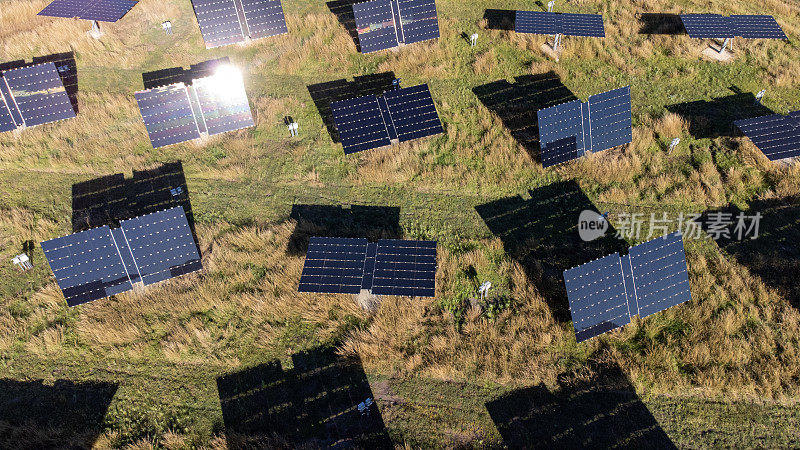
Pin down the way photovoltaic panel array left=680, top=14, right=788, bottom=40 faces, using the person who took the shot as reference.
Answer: facing the viewer

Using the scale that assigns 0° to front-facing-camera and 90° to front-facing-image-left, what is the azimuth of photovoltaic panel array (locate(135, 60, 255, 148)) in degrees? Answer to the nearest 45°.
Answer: approximately 315°

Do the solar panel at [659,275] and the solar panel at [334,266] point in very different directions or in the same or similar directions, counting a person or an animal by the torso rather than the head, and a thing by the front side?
same or similar directions

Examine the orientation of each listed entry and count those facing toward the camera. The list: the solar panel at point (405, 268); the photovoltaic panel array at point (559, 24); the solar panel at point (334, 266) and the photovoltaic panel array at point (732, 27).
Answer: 4

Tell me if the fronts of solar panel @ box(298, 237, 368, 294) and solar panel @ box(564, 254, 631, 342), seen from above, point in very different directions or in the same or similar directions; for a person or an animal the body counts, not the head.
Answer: same or similar directions

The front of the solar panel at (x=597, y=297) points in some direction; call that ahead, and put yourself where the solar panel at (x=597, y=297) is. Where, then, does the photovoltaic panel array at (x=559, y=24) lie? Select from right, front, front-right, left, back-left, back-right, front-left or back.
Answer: back-left

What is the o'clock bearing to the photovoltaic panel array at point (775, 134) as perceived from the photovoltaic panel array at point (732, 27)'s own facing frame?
the photovoltaic panel array at point (775, 134) is roughly at 12 o'clock from the photovoltaic panel array at point (732, 27).

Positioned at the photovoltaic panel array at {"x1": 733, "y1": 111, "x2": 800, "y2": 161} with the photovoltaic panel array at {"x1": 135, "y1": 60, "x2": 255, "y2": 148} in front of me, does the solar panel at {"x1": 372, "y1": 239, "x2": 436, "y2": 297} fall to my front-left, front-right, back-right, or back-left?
front-left

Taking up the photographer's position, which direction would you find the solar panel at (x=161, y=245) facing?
facing the viewer and to the right of the viewer

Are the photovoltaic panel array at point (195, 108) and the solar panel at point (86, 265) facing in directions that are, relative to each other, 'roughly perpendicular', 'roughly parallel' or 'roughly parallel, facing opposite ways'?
roughly parallel

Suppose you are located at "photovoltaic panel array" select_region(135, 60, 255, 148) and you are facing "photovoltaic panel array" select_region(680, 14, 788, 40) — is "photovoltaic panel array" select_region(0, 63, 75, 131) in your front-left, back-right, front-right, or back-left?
back-left

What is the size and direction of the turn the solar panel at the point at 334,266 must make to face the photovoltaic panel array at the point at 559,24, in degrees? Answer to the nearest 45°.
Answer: approximately 135° to its left

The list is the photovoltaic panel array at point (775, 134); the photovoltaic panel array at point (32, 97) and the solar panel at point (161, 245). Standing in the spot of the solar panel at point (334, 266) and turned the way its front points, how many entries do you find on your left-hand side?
1

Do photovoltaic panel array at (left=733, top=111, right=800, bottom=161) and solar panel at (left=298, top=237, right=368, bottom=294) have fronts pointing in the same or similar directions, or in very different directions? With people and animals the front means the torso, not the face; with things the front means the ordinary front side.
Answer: same or similar directions

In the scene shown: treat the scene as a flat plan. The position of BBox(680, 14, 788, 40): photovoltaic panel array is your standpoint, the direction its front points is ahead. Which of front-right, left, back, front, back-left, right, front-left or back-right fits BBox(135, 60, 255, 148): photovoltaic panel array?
front-right

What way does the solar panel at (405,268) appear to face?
toward the camera
